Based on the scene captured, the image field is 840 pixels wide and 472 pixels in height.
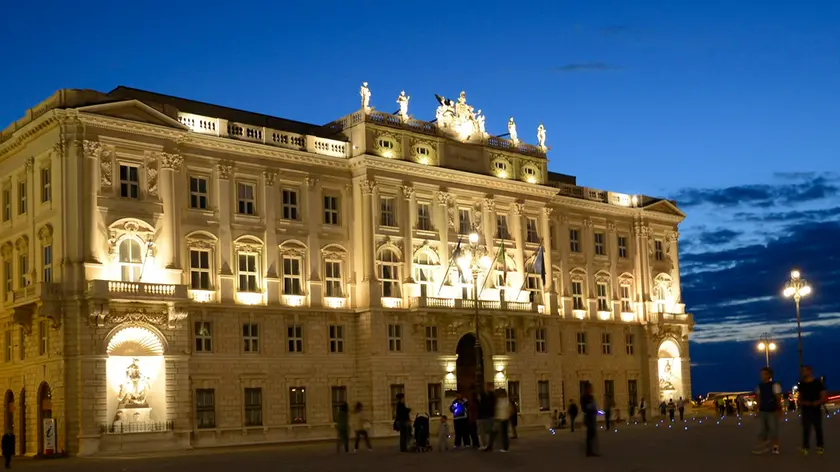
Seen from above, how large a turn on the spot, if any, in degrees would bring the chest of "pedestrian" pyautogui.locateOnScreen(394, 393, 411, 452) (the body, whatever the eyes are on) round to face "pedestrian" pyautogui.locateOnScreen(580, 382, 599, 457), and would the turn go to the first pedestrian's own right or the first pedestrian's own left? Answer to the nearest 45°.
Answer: approximately 45° to the first pedestrian's own right

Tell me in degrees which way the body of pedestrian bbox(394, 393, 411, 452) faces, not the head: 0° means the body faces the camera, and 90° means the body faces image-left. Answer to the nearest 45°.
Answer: approximately 270°
